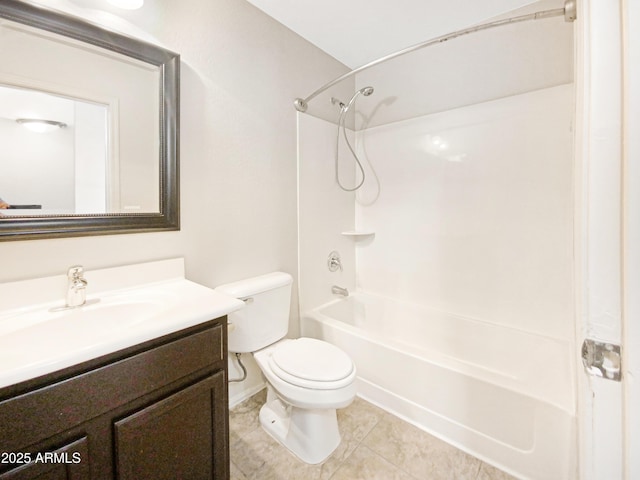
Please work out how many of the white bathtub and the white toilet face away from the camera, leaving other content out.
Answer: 0

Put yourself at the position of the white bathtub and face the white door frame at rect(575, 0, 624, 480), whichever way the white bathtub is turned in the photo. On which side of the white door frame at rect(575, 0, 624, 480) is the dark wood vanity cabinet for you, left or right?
right

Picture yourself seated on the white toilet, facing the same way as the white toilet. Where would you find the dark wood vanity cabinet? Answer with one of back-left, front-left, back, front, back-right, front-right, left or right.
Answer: right

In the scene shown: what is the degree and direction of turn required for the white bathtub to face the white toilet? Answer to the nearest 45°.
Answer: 0° — it already faces it

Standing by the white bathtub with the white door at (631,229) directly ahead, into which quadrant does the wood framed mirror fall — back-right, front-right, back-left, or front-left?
front-right

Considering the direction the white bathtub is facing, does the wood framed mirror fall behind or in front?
in front

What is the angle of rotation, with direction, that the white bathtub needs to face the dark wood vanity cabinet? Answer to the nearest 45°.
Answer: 0° — it already faces it

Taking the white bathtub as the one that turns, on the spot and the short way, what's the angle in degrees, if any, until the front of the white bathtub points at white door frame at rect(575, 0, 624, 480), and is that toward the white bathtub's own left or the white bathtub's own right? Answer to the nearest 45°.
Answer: approximately 45° to the white bathtub's own left

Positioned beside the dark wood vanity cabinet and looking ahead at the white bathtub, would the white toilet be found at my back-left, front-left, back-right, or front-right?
front-left

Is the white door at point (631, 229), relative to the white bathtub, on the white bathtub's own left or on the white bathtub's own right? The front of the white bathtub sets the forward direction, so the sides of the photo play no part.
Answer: on the white bathtub's own left

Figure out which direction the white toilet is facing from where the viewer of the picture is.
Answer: facing the viewer and to the right of the viewer

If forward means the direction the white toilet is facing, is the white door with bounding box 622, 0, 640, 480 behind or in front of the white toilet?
in front
